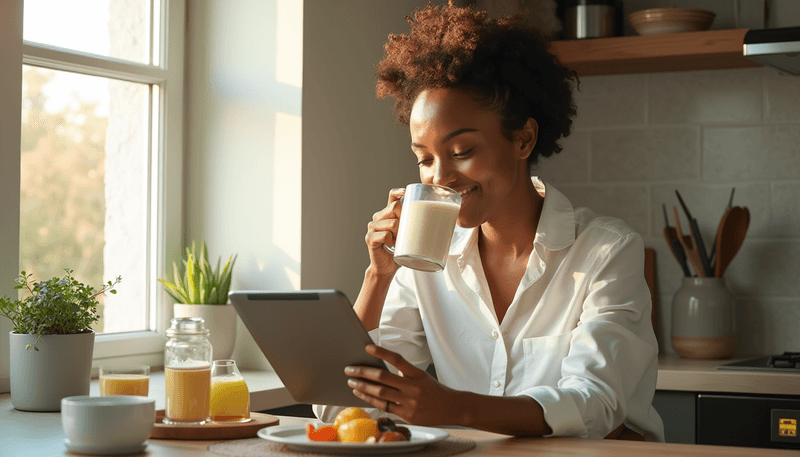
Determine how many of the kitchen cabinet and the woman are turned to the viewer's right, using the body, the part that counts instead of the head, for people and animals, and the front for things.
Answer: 0

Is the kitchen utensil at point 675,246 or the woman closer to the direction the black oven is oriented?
the woman

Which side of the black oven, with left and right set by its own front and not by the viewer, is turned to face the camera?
front

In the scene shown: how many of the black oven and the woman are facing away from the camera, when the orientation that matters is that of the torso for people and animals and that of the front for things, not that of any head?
0

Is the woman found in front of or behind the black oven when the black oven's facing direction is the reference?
in front

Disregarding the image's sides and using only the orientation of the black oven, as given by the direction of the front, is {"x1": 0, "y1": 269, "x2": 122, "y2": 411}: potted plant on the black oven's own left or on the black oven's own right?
on the black oven's own right

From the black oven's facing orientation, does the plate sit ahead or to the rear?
ahead

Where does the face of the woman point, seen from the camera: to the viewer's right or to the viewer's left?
to the viewer's left

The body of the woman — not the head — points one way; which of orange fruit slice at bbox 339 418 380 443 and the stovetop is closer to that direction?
the orange fruit slice

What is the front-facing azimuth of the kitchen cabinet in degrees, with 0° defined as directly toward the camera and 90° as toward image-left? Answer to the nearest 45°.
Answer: approximately 0°

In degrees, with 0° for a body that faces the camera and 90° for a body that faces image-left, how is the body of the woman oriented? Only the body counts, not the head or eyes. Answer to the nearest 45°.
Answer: approximately 45°

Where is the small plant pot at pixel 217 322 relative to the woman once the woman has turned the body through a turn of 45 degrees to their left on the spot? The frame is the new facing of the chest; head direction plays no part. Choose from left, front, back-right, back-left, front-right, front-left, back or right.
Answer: back-right
